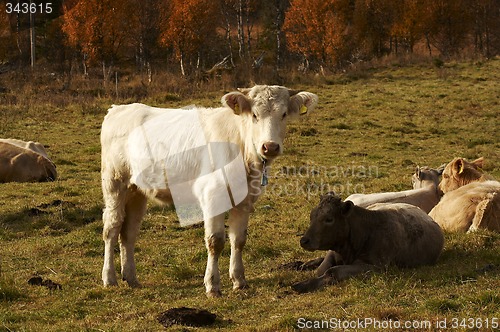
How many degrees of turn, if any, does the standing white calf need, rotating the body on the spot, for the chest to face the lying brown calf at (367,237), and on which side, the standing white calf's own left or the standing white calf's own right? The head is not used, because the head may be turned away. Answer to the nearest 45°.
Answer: approximately 45° to the standing white calf's own left

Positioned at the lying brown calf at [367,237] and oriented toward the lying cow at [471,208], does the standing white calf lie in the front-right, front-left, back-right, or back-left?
back-left

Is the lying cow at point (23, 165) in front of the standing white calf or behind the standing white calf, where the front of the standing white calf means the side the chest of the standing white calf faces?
behind

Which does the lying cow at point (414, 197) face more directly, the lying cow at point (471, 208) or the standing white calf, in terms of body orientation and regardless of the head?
the lying cow

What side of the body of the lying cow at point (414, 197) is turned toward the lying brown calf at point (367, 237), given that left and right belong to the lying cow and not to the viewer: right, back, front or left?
right

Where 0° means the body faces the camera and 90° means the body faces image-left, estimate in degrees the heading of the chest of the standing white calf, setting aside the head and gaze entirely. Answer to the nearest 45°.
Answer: approximately 315°

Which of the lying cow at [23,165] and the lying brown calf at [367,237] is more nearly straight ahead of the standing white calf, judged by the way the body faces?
the lying brown calf

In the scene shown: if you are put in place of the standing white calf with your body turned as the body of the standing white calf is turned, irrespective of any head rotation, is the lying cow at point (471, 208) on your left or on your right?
on your left

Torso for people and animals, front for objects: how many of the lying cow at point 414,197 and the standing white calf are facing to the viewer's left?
0

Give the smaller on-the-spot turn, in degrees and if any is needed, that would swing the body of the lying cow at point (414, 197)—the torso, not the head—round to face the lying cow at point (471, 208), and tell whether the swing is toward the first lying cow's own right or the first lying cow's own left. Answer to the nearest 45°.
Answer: approximately 45° to the first lying cow's own right

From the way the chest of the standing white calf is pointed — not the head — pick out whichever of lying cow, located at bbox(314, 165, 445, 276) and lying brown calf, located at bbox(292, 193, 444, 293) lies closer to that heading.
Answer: the lying brown calf
